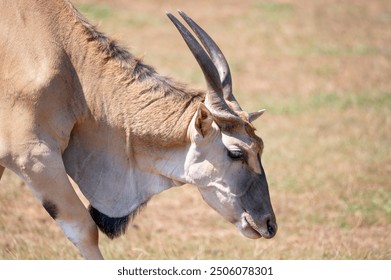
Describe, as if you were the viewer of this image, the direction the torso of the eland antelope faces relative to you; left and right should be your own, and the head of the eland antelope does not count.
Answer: facing to the right of the viewer
